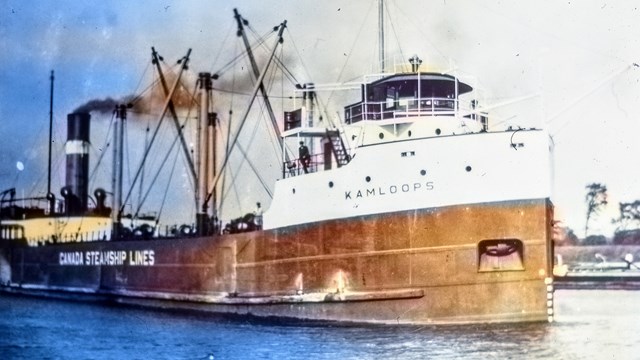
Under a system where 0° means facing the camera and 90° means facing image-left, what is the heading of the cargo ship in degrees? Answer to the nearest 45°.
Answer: approximately 315°
